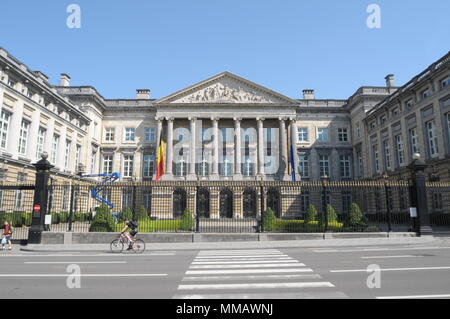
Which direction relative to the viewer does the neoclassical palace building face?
toward the camera

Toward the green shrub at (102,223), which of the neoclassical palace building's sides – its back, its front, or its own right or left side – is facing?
front

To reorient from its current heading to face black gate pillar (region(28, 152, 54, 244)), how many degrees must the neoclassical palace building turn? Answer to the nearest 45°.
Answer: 0° — it already faces it

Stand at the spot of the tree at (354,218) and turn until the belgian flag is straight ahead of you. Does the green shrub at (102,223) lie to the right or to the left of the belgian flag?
left

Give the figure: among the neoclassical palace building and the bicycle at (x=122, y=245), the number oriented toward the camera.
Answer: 1

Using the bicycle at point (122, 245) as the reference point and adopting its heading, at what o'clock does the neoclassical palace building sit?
The neoclassical palace building is roughly at 4 o'clock from the bicycle.

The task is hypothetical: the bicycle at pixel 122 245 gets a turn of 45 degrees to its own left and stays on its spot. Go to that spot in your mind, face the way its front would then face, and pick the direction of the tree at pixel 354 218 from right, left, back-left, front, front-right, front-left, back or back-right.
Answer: back-left

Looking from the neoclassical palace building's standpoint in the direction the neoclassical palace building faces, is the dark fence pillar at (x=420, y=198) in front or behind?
in front

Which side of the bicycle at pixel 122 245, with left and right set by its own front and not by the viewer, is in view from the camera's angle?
left

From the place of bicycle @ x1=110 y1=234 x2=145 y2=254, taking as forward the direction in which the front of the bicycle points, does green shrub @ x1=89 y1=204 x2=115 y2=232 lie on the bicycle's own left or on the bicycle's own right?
on the bicycle's own right

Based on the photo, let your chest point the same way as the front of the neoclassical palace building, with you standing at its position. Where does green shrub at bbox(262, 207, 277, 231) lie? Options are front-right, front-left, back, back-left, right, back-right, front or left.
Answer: front

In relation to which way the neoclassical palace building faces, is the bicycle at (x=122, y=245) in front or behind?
in front

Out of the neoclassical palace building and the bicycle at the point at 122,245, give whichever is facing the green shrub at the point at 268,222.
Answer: the neoclassical palace building

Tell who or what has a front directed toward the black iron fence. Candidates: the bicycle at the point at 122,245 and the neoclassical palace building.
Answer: the neoclassical palace building

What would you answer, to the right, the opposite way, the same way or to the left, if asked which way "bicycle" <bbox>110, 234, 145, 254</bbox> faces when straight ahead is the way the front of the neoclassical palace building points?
to the right
